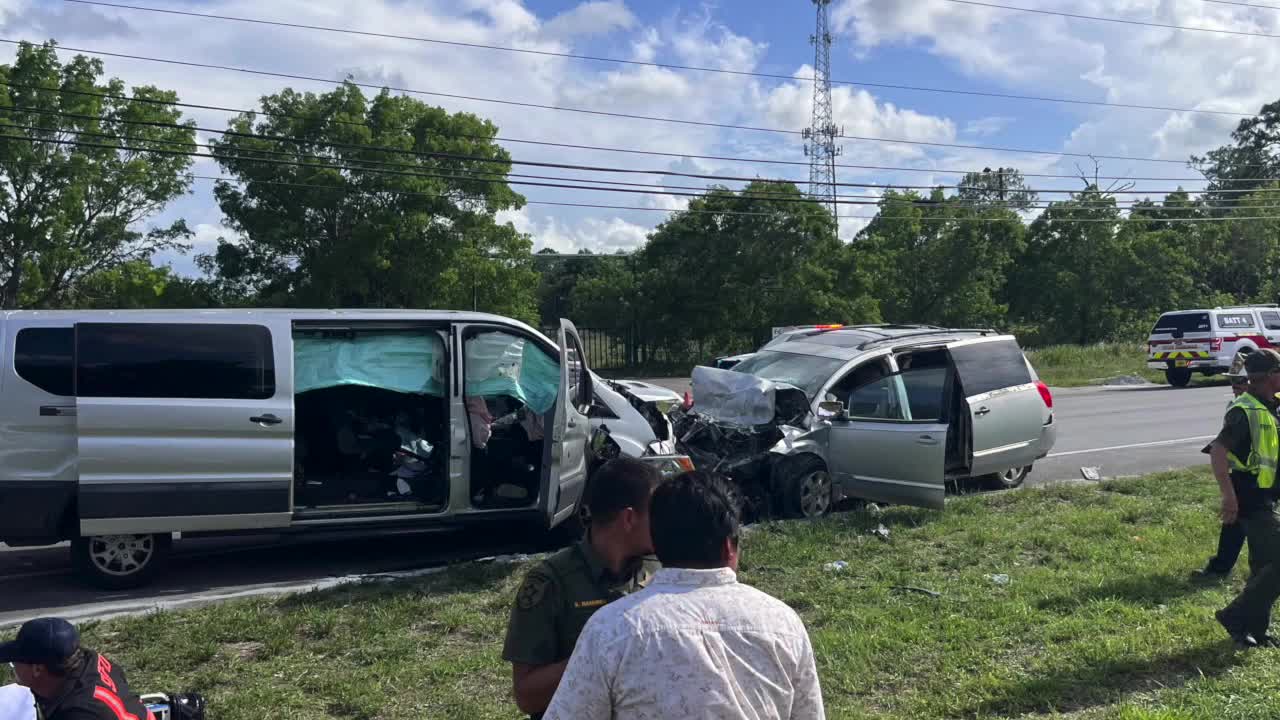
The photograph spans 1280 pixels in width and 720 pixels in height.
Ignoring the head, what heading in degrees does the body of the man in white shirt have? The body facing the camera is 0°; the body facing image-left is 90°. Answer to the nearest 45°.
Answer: approximately 180°

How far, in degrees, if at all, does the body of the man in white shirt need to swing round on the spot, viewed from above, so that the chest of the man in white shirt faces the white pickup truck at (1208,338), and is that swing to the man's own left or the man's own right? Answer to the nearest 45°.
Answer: approximately 45° to the man's own right

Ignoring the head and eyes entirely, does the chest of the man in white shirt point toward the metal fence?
yes

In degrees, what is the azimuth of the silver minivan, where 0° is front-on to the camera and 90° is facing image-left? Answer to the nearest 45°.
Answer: approximately 45°

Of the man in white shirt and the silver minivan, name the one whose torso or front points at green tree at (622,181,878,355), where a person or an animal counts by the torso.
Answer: the man in white shirt

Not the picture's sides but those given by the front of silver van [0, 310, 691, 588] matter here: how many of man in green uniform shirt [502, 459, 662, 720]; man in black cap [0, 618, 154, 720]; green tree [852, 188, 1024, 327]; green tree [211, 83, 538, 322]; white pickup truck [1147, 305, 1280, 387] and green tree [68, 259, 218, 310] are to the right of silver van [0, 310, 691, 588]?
2

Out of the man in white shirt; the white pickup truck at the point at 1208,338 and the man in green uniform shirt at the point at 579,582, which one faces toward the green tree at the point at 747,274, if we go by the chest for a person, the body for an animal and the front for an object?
the man in white shirt

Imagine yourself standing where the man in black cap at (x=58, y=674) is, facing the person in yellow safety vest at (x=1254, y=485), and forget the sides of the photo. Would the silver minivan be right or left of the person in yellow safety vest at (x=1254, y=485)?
left

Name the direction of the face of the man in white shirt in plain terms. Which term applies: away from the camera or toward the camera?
away from the camera

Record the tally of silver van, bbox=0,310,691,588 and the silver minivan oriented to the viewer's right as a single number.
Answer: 1

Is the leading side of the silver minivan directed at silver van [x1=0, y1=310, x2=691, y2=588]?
yes

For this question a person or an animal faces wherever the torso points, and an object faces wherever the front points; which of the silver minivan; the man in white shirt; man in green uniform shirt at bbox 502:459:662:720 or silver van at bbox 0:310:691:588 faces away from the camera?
the man in white shirt

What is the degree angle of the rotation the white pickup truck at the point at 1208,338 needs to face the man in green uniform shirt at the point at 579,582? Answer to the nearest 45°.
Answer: approximately 135° to its right

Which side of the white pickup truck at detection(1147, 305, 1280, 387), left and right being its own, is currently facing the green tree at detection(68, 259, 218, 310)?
back

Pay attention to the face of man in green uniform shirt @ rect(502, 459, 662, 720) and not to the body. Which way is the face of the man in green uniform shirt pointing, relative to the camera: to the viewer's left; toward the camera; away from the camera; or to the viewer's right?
to the viewer's right

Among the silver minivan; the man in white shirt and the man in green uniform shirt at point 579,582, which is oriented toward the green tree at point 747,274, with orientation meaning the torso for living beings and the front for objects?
the man in white shirt

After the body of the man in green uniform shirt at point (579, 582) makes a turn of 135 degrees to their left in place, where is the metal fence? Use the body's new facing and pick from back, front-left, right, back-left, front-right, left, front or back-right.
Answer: front
